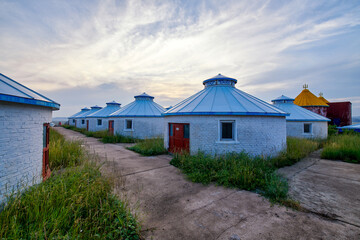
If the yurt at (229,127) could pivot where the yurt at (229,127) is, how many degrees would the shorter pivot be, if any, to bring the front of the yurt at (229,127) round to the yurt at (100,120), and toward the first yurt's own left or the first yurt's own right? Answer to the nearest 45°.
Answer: approximately 90° to the first yurt's own right

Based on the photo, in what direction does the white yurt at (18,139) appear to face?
to the viewer's right

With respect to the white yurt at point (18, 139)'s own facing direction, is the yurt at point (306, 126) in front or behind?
in front

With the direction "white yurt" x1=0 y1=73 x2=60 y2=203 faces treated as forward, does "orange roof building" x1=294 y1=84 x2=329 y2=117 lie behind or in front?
in front

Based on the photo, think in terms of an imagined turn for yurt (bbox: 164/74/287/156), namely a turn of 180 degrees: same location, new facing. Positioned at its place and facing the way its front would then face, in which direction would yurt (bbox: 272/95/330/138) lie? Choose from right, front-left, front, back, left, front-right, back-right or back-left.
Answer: front

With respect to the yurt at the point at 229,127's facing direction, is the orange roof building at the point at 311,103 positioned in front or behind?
behind

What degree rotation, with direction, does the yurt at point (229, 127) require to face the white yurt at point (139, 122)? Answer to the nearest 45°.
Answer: approximately 90° to its right

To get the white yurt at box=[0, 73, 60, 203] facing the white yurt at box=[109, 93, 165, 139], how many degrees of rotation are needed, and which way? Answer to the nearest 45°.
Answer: approximately 45° to its left

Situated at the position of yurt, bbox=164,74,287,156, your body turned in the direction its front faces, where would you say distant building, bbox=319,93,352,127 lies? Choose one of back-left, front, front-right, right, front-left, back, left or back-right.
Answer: back
